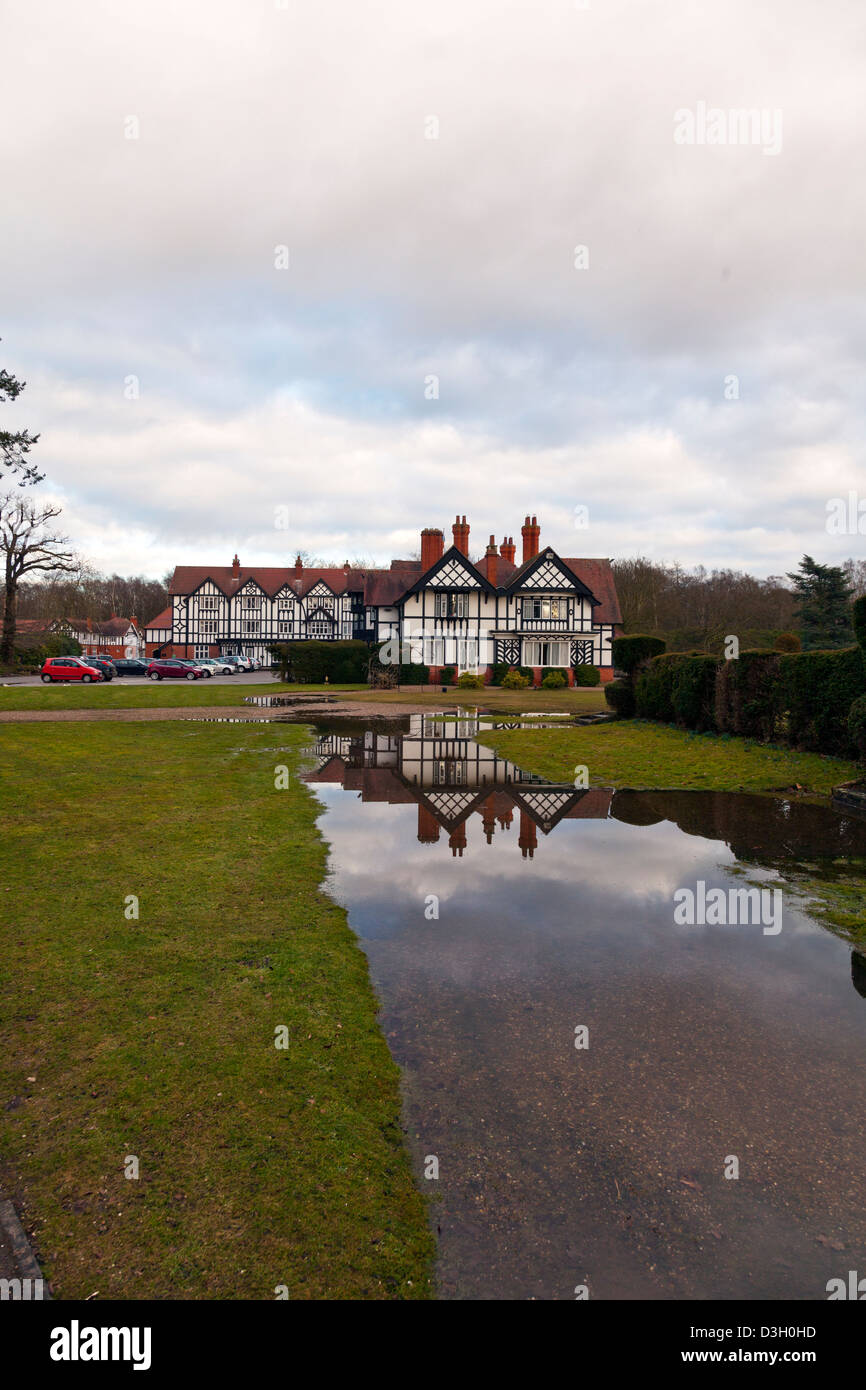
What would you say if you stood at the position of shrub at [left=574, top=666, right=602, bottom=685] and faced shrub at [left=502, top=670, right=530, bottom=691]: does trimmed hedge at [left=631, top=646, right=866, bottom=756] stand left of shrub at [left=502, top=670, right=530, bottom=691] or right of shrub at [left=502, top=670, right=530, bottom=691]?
left

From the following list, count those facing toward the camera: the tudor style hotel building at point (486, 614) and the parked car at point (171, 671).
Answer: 1

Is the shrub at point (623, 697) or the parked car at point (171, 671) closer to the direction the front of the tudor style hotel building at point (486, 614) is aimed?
the shrub

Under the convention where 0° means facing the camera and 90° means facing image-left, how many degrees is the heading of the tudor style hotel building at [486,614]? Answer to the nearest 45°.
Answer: approximately 0°

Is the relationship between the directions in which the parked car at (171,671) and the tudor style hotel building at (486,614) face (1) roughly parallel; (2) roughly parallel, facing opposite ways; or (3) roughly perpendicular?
roughly perpendicular
